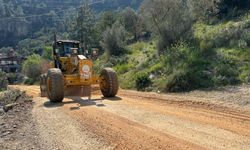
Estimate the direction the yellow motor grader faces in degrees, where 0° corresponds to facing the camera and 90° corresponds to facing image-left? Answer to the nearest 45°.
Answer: approximately 315°

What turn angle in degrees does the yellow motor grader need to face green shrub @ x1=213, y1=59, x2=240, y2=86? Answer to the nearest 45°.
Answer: approximately 45° to its left

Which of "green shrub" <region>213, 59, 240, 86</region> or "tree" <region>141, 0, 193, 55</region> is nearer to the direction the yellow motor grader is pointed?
the green shrub

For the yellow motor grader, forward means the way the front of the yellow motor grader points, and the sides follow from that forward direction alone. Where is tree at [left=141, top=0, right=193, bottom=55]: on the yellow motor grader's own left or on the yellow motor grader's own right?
on the yellow motor grader's own left

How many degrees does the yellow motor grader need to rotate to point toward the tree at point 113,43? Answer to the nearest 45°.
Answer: approximately 135° to its left

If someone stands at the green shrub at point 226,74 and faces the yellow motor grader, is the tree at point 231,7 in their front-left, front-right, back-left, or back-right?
back-right
